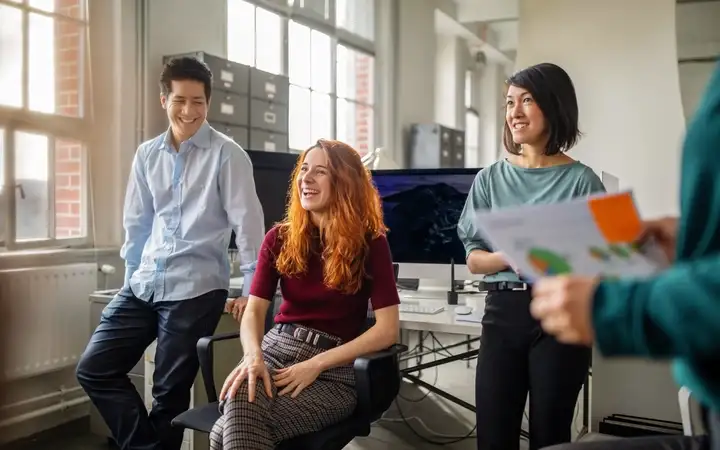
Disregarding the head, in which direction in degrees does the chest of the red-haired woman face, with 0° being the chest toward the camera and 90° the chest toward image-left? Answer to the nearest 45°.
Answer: approximately 45°

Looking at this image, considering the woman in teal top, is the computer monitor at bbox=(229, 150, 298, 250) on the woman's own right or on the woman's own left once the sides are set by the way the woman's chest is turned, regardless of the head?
on the woman's own right

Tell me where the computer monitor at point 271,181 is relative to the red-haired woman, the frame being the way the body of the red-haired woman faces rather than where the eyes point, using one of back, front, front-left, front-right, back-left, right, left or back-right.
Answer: back-right

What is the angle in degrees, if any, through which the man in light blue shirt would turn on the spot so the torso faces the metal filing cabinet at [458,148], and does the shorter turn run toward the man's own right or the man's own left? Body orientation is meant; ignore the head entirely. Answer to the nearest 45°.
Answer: approximately 180°

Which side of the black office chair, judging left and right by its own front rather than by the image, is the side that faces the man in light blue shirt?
right

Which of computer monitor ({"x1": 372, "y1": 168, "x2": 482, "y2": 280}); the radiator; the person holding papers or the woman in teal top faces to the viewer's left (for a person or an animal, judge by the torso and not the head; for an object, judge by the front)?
the person holding papers

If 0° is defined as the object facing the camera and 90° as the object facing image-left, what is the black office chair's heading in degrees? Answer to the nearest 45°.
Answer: approximately 45°

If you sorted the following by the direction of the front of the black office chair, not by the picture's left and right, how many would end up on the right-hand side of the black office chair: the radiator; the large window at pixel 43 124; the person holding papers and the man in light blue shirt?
3

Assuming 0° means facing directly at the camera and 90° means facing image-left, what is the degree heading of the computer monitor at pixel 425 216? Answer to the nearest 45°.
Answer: approximately 0°

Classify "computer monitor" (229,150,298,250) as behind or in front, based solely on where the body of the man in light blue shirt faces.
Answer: behind

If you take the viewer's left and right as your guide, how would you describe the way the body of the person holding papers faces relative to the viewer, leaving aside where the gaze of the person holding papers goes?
facing to the left of the viewer

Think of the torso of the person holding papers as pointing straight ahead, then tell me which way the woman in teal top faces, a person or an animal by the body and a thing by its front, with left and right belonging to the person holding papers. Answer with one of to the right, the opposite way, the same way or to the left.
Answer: to the left

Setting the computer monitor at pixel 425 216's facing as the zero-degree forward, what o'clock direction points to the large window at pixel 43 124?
The large window is roughly at 3 o'clock from the computer monitor.
